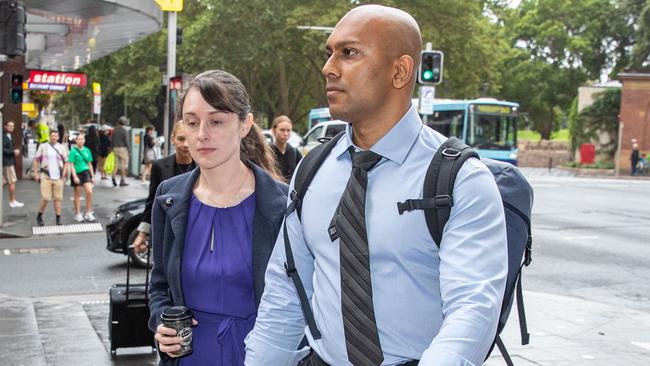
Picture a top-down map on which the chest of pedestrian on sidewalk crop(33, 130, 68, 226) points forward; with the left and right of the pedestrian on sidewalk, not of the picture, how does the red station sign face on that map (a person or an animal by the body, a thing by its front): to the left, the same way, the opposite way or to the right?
the same way

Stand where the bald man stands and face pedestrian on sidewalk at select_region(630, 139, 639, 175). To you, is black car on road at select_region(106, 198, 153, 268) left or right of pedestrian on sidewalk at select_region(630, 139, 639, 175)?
left

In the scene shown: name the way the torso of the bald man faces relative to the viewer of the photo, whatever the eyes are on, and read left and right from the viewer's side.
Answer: facing the viewer and to the left of the viewer

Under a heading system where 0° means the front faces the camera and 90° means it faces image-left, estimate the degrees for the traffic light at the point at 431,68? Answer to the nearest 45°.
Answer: approximately 0°

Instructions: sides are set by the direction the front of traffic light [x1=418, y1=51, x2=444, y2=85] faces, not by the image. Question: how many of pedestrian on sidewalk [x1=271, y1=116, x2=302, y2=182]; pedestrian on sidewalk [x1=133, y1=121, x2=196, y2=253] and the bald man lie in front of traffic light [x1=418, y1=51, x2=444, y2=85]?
3

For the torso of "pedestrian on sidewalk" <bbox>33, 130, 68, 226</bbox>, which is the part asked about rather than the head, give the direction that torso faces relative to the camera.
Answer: toward the camera

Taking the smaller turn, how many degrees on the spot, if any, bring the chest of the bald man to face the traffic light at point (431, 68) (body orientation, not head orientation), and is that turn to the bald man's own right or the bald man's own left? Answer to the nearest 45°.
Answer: approximately 135° to the bald man's own right

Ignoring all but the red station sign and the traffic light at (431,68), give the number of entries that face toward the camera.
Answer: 2

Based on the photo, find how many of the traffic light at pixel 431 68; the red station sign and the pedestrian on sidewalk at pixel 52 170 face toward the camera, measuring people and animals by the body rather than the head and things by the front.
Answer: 3

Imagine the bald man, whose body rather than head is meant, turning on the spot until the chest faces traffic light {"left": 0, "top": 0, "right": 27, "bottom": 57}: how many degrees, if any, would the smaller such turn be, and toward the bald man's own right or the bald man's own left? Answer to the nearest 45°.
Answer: approximately 90° to the bald man's own right

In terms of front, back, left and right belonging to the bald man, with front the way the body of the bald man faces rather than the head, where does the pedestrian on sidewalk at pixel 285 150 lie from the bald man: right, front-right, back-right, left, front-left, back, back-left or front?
back-right

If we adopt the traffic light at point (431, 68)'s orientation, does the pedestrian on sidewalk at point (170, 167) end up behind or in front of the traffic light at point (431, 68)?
in front

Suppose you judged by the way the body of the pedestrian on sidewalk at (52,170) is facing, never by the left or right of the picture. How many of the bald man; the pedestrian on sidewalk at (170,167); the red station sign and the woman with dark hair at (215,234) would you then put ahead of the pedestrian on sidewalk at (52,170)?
3

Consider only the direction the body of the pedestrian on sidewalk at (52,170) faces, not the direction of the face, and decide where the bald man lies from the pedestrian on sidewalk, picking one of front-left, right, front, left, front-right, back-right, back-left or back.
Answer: front
